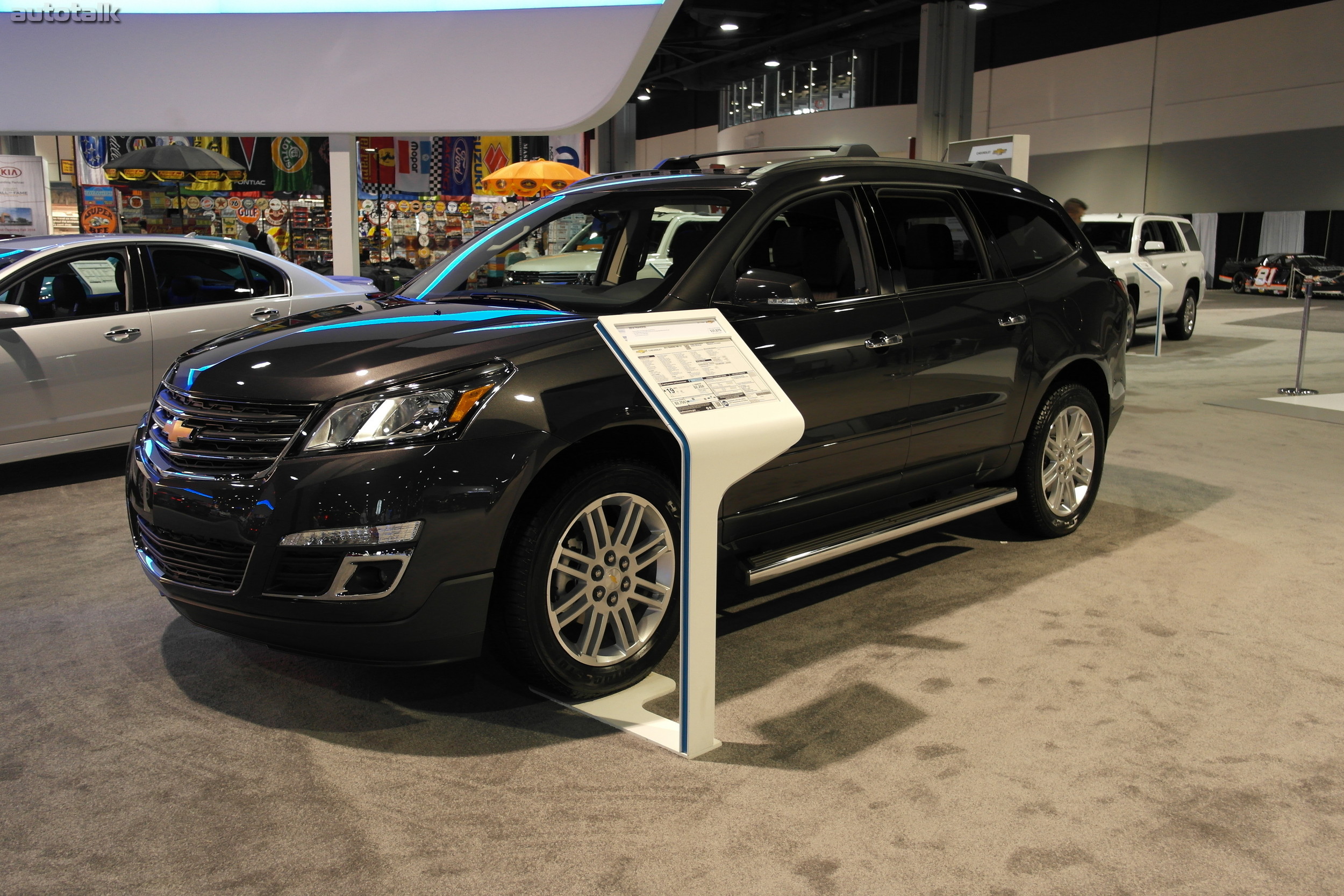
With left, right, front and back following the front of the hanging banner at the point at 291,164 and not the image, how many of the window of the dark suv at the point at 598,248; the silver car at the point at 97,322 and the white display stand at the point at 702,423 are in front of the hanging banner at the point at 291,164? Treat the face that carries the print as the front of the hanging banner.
3

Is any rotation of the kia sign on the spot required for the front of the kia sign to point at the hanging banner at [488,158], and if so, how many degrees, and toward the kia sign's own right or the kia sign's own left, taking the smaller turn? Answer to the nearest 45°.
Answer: approximately 90° to the kia sign's own left

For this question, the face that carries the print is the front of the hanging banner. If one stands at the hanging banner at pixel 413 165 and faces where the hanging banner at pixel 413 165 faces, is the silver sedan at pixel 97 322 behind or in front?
in front

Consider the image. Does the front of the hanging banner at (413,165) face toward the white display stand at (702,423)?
yes

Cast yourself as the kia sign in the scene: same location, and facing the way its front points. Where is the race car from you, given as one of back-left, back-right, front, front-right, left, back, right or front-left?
left

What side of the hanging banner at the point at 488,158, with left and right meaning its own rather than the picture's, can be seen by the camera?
front

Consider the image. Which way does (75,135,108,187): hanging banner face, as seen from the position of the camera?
facing the viewer

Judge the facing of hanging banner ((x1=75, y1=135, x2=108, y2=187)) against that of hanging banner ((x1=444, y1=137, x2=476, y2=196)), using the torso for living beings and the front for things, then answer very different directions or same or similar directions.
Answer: same or similar directions

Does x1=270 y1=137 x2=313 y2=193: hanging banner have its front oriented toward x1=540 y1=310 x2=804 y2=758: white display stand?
yes

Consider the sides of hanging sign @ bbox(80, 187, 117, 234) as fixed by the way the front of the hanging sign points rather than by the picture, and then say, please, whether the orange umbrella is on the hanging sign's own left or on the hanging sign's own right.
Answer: on the hanging sign's own left
